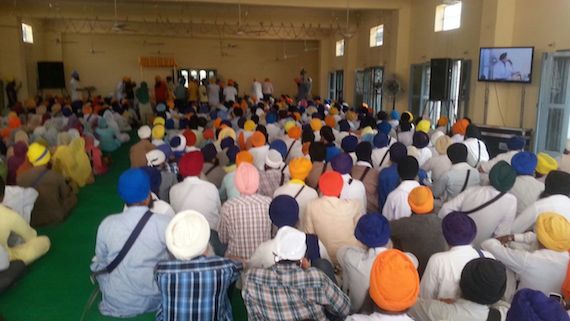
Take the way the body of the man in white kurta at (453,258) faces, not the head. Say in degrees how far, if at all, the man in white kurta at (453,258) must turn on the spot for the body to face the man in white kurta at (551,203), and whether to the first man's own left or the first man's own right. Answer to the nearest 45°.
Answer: approximately 45° to the first man's own right

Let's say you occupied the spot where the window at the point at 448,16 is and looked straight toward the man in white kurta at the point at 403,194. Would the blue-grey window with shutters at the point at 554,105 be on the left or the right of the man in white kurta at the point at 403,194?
left

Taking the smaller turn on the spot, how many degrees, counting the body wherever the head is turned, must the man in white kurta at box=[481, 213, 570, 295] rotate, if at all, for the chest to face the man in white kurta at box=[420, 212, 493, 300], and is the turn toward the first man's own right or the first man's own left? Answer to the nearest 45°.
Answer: approximately 90° to the first man's own left

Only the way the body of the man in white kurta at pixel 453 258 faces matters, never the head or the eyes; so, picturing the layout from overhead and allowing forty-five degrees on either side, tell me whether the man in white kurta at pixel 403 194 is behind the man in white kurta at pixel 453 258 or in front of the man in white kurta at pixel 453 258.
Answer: in front

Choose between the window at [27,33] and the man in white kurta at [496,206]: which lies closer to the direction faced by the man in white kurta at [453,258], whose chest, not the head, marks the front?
the man in white kurta

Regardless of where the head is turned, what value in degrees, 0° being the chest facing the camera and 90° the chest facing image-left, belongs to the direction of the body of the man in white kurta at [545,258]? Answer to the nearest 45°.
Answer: approximately 135°

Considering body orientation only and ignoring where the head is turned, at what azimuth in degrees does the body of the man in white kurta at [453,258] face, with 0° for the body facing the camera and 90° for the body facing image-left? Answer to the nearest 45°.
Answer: approximately 180°

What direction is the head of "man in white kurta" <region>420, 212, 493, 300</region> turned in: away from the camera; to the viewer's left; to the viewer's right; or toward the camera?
away from the camera

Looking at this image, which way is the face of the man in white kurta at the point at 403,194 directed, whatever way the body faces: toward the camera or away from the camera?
away from the camera

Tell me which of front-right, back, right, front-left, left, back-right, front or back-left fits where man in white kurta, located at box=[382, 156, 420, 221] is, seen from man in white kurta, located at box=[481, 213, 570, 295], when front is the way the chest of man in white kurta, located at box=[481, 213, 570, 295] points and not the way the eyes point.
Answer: front

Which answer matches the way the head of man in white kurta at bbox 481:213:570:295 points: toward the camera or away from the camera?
away from the camera

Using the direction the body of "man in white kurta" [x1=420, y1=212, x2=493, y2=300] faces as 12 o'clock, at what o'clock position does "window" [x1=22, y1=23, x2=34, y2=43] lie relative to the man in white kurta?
The window is roughly at 10 o'clock from the man in white kurta.

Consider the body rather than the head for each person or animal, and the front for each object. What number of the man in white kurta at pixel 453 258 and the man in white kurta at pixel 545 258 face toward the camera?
0

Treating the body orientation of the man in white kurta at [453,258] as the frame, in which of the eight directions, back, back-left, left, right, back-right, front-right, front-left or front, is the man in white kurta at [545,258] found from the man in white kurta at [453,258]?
front-right

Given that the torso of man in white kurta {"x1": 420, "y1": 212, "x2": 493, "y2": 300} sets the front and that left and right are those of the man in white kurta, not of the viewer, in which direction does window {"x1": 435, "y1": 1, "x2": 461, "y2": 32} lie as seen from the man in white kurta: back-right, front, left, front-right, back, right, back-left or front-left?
front
